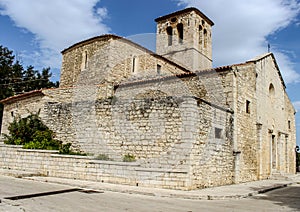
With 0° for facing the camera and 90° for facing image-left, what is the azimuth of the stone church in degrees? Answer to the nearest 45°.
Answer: approximately 315°

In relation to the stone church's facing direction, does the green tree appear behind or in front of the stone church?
behind

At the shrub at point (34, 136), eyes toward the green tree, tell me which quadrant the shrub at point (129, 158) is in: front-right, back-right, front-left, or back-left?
back-right
